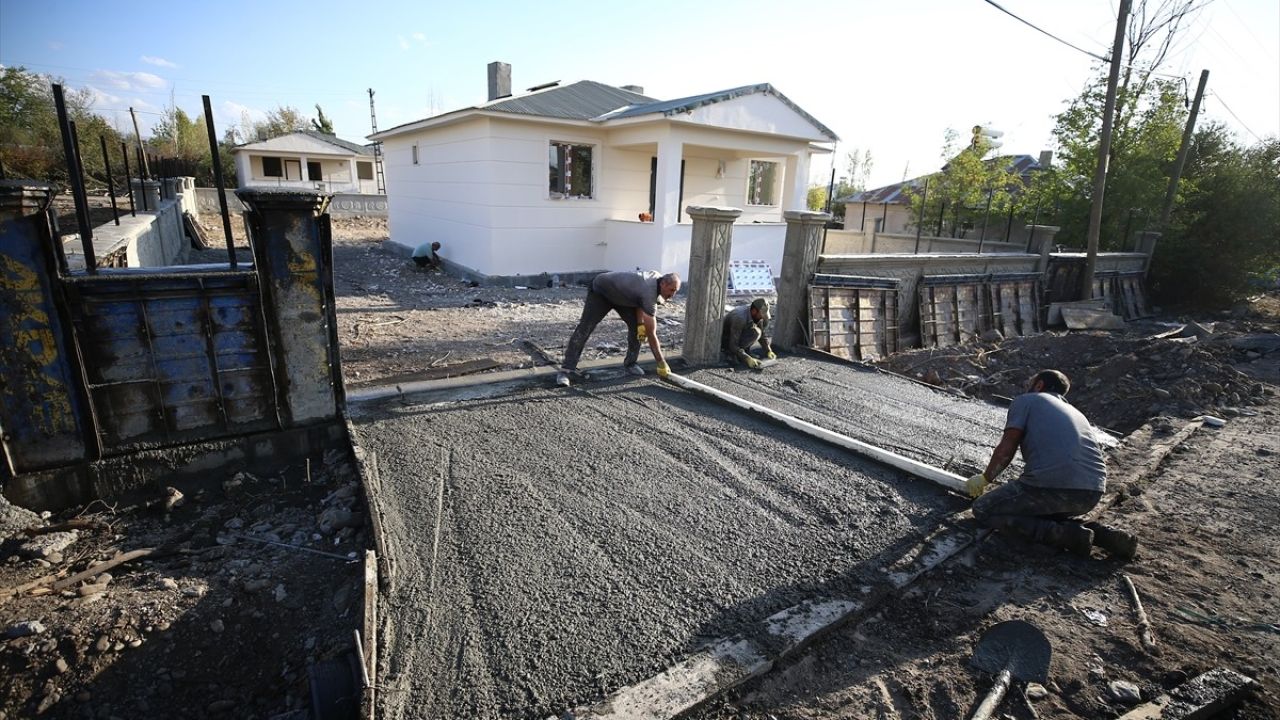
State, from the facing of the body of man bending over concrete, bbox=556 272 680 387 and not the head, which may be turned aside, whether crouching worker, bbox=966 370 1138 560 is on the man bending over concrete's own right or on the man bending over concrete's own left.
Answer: on the man bending over concrete's own right

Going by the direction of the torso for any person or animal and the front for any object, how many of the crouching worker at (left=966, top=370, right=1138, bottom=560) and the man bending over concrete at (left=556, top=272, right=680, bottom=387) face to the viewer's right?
1

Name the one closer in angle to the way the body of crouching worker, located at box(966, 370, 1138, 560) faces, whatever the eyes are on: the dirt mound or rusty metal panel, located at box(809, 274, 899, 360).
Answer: the rusty metal panel

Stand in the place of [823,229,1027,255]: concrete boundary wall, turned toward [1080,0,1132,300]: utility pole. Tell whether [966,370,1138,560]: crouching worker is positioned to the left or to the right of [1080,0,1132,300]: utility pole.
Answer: right

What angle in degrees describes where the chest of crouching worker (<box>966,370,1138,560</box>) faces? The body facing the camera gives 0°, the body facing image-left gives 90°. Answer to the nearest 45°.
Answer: approximately 135°

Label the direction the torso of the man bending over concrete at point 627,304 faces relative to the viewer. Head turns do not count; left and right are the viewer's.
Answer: facing to the right of the viewer

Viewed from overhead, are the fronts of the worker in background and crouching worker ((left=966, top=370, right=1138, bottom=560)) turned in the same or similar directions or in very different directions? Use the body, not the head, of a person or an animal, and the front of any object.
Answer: very different directions

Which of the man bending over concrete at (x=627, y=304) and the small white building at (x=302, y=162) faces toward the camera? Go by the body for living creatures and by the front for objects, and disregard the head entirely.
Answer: the small white building

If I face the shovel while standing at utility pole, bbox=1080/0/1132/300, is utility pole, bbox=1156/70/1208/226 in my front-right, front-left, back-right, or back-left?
back-left

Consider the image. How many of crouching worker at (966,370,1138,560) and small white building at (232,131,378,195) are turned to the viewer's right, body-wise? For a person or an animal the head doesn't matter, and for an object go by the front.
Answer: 0

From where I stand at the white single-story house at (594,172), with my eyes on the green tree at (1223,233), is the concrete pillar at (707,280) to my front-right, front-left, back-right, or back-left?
front-right

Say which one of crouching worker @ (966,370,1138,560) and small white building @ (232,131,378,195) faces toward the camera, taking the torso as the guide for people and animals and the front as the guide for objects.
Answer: the small white building

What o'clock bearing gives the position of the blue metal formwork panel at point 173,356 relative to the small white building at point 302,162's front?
The blue metal formwork panel is roughly at 12 o'clock from the small white building.

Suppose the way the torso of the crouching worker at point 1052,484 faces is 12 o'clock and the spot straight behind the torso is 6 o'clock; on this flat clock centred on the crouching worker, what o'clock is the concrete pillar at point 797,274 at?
The concrete pillar is roughly at 12 o'clock from the crouching worker.

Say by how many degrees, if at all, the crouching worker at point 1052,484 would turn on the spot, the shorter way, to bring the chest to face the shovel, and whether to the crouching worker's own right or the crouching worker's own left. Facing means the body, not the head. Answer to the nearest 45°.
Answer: approximately 135° to the crouching worker's own left

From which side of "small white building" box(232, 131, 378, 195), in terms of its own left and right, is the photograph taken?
front

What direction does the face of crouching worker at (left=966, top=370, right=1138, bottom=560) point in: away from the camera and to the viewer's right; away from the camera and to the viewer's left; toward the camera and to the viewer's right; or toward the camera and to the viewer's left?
away from the camera and to the viewer's left

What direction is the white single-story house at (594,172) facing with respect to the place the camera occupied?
facing the viewer and to the right of the viewer
